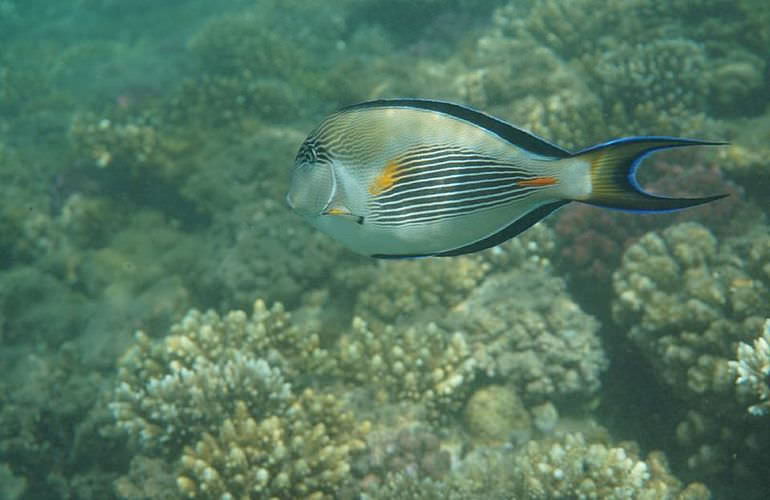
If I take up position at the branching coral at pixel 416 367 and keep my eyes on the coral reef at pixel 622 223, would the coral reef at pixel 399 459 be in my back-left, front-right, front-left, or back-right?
back-right

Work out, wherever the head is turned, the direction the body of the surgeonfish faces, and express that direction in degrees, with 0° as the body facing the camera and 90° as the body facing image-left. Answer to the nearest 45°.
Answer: approximately 90°

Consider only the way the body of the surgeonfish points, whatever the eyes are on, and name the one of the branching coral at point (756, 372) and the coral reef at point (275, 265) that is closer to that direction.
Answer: the coral reef
